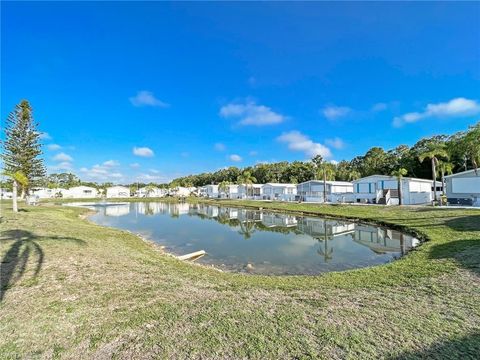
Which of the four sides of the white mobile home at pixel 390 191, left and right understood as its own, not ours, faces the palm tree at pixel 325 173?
right

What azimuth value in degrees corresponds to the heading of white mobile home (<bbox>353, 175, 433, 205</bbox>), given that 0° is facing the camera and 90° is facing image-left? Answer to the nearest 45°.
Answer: approximately 45°

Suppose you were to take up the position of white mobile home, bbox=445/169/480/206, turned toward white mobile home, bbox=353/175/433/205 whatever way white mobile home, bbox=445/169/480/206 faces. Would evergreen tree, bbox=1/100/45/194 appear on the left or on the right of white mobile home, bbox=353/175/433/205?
left

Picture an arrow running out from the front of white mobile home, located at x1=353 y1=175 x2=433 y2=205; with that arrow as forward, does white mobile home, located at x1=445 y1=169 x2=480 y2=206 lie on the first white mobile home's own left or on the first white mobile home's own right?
on the first white mobile home's own left

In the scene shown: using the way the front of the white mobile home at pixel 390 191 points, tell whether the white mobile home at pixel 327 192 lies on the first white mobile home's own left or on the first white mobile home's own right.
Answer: on the first white mobile home's own right

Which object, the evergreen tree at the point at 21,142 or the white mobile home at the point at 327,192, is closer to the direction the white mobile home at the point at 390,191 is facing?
the evergreen tree
